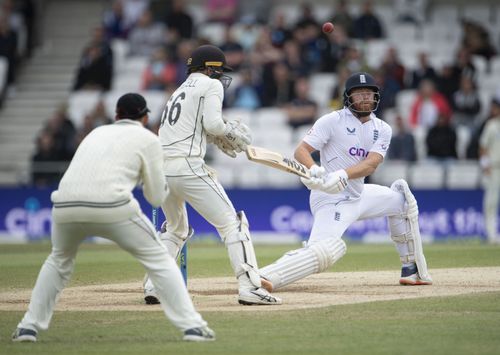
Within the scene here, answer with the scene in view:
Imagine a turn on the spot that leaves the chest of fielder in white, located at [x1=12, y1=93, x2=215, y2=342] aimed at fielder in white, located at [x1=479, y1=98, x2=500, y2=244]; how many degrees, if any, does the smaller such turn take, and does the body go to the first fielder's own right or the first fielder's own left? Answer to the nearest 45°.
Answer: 0° — they already face them

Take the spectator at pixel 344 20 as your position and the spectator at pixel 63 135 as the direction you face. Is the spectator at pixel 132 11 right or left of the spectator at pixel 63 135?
right

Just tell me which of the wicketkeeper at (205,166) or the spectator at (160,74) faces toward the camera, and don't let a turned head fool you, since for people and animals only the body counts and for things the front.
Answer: the spectator

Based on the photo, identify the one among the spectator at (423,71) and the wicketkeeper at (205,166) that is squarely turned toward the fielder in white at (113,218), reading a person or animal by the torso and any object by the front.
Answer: the spectator

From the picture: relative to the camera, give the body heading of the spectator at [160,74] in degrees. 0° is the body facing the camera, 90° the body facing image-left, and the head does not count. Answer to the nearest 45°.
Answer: approximately 0°

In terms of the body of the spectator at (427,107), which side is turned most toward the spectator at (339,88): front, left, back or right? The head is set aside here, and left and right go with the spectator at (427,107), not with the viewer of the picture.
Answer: right

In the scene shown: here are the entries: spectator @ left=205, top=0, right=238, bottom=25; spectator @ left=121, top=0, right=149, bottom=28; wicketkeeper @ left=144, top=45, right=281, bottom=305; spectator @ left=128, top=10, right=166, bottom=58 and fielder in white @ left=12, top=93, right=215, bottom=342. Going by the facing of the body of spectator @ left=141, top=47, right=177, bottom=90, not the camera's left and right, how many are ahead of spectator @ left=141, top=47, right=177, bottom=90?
2

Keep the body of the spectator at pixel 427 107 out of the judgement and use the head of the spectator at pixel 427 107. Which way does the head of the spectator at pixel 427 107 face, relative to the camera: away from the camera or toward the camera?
toward the camera

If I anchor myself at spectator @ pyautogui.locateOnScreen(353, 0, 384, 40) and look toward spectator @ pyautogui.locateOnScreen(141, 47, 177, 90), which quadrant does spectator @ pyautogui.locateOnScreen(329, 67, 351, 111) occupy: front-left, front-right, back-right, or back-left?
front-left

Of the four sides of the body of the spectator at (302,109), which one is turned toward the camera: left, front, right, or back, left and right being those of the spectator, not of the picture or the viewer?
front

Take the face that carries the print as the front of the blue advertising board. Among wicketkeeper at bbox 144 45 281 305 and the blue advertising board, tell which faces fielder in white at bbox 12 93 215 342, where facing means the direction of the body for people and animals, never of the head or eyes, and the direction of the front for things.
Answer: the blue advertising board

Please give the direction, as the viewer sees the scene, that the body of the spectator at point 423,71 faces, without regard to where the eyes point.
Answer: toward the camera
